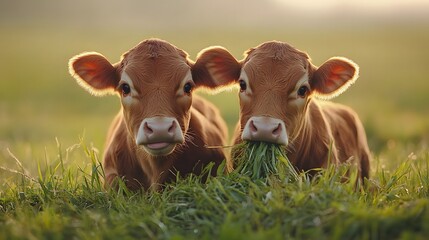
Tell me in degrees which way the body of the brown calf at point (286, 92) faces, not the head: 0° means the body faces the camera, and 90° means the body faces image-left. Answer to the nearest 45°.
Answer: approximately 45°

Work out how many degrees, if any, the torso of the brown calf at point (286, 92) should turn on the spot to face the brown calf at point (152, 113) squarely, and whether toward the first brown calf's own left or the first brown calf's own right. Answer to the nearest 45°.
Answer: approximately 45° to the first brown calf's own right
